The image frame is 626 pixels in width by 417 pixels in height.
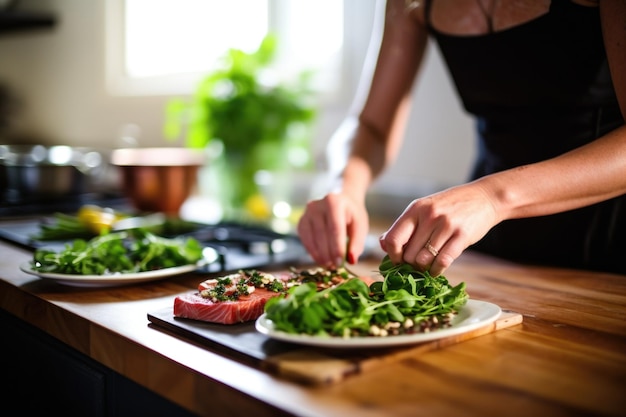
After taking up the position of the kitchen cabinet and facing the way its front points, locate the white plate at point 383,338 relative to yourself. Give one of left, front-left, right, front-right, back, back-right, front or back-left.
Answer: left

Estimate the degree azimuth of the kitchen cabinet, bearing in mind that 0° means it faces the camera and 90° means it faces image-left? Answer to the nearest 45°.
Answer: approximately 45°

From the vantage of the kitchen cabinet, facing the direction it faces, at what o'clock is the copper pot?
The copper pot is roughly at 5 o'clock from the kitchen cabinet.

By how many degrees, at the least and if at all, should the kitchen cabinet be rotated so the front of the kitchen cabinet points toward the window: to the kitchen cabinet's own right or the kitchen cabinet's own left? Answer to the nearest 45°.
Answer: approximately 135° to the kitchen cabinet's own right

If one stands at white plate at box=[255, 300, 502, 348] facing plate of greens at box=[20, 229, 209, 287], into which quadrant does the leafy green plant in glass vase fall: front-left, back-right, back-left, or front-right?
front-right

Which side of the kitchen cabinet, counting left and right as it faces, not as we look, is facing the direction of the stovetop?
back

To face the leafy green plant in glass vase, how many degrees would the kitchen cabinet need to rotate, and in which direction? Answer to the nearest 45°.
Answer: approximately 180°

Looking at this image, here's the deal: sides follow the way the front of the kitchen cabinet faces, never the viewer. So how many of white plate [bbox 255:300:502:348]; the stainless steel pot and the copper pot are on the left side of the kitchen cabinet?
1
